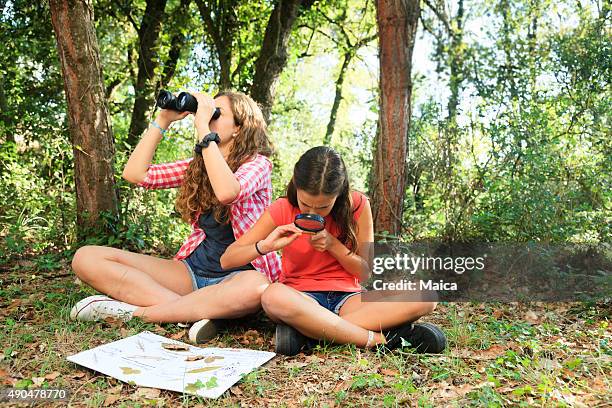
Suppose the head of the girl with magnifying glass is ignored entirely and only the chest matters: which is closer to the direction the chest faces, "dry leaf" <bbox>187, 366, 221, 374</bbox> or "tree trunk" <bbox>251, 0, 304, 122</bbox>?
the dry leaf

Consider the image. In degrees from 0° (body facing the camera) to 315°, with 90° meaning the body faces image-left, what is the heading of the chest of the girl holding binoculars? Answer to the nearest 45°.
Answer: approximately 45°

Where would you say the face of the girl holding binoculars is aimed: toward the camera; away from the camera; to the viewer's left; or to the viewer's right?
to the viewer's left

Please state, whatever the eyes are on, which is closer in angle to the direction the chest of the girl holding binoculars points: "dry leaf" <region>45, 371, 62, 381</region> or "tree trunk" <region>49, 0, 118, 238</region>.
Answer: the dry leaf

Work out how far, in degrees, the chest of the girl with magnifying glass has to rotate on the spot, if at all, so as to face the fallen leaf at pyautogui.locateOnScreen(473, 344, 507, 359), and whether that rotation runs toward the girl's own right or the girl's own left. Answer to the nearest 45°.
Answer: approximately 90° to the girl's own left

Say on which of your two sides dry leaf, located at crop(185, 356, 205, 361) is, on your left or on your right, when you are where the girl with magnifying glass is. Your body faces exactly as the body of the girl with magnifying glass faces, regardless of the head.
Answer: on your right

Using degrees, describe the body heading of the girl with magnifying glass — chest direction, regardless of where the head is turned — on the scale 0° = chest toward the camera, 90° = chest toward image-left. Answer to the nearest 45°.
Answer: approximately 0°
